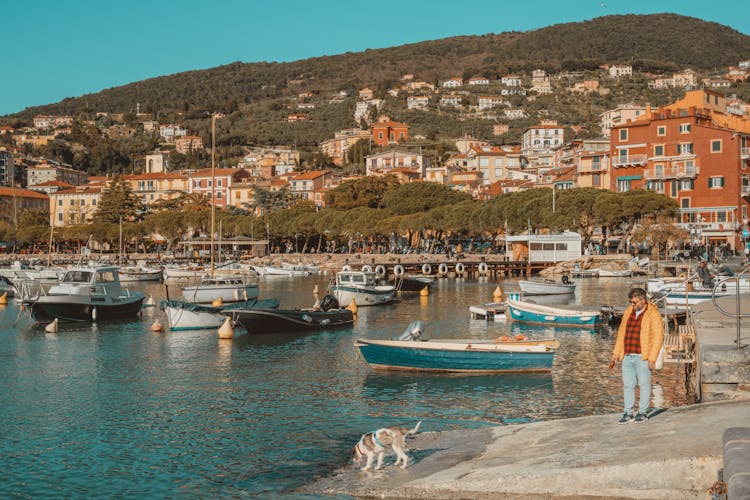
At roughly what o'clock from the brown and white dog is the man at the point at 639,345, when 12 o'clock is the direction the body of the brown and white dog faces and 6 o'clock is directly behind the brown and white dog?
The man is roughly at 6 o'clock from the brown and white dog.

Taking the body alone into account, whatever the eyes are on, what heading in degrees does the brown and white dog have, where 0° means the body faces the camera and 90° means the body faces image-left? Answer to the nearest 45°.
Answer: approximately 90°

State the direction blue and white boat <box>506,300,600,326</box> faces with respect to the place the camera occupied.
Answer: facing to the left of the viewer

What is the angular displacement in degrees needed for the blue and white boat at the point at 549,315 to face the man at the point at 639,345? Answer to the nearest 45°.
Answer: approximately 90° to its left

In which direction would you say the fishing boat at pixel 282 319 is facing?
to the viewer's left

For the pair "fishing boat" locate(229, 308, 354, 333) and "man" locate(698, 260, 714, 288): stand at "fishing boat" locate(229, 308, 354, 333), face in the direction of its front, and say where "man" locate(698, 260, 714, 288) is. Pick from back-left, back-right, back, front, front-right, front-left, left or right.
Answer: back
